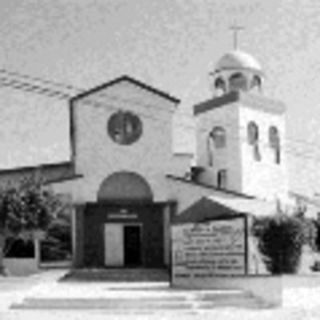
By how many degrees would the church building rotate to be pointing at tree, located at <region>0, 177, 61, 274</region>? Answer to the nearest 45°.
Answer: approximately 45° to its right

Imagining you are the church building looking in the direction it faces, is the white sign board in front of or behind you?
in front

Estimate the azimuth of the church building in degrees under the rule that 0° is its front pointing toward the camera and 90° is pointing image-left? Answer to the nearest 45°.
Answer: approximately 0°

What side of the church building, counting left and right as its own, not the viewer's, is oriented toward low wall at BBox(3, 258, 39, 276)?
right

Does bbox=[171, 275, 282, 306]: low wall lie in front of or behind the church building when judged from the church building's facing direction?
in front

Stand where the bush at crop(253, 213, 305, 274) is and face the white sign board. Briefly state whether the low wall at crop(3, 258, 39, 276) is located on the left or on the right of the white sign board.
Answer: right
